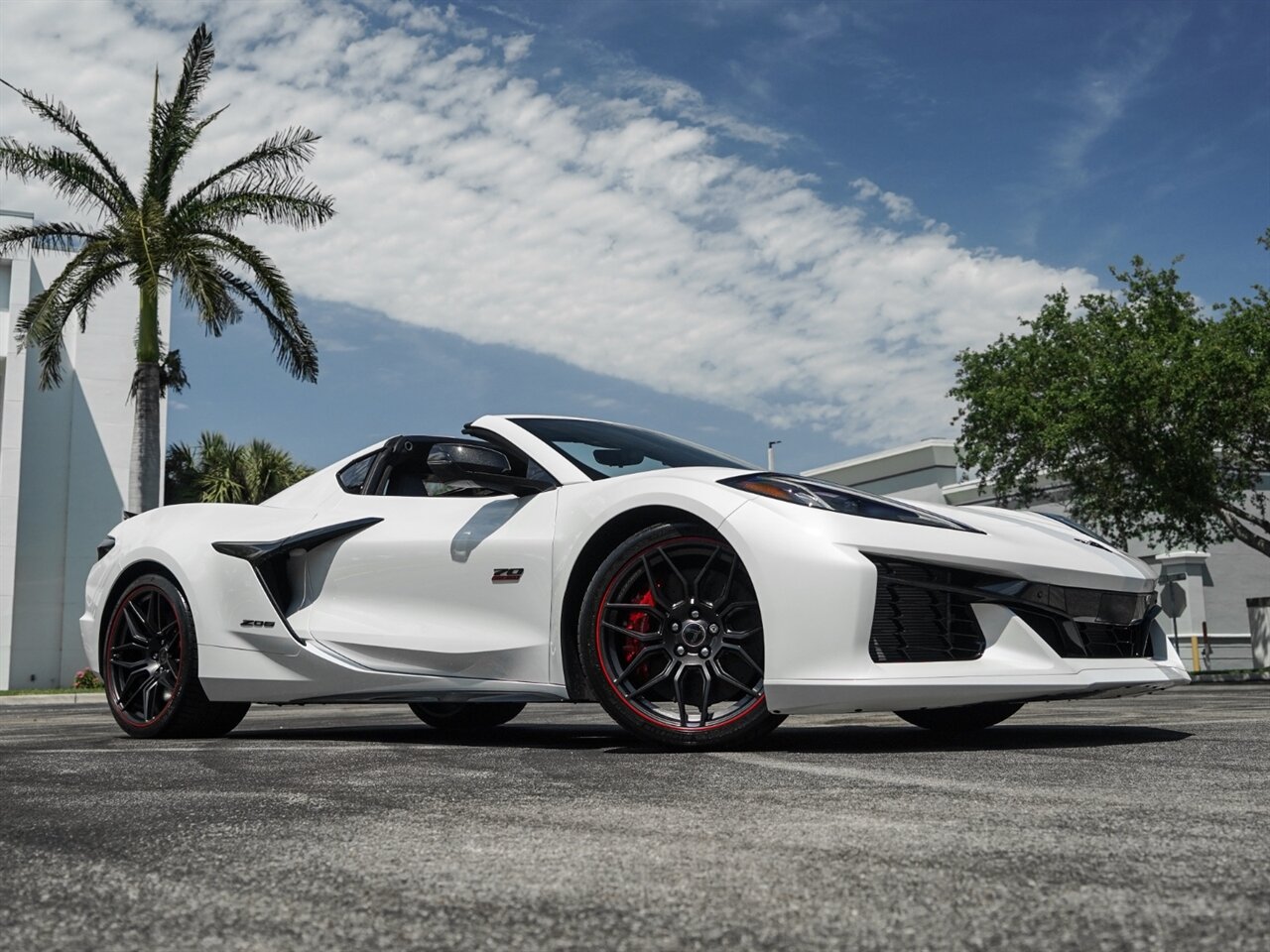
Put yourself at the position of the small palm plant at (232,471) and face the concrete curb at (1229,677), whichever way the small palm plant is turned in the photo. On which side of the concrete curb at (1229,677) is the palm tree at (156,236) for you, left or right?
right

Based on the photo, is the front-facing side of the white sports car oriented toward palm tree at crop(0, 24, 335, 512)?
no

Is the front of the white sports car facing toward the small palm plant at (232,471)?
no

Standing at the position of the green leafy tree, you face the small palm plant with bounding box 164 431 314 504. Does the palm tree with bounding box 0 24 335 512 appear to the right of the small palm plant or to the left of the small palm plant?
left

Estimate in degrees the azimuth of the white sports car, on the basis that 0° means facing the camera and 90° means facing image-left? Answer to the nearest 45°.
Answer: approximately 315°

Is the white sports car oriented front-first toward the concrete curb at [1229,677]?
no

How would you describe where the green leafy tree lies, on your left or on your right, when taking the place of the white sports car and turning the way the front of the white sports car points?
on your left
